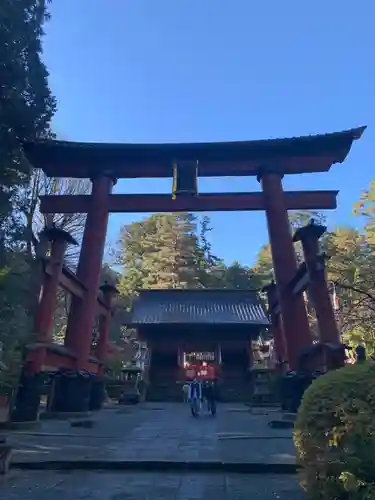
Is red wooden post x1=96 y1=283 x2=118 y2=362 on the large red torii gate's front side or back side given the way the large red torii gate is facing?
on the back side

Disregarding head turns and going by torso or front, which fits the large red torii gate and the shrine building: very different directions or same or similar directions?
same or similar directions

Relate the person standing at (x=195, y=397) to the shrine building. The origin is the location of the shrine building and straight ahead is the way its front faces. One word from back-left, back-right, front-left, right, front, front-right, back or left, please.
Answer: front

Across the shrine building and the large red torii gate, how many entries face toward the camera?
2

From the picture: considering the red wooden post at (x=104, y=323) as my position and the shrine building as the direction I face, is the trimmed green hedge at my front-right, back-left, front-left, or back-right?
back-right

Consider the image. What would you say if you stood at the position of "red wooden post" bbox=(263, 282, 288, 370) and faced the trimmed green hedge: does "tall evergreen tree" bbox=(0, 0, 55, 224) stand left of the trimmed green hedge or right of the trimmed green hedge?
right

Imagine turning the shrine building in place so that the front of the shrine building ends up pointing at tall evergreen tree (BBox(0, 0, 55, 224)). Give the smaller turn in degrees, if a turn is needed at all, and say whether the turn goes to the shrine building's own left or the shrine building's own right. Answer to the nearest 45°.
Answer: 0° — it already faces it

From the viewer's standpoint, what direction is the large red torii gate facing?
toward the camera

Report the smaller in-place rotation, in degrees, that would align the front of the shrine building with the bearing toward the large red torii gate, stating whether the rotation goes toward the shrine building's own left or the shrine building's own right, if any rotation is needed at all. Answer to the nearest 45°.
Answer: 0° — it already faces it

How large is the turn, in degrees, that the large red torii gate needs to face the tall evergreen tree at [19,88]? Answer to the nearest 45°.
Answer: approximately 45° to its right

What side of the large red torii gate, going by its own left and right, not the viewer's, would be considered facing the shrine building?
back
